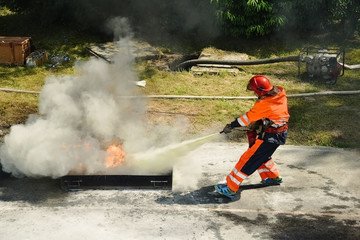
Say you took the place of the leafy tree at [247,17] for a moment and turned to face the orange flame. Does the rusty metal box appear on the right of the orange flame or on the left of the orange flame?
right

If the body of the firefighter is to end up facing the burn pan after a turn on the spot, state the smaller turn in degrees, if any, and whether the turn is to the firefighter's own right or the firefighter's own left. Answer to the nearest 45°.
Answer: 0° — they already face it

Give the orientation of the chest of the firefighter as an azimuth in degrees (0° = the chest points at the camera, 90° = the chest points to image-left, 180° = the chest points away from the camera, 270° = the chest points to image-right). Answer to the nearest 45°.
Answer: approximately 90°

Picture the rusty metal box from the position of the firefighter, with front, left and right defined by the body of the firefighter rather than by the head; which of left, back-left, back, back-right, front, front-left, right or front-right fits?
front-right

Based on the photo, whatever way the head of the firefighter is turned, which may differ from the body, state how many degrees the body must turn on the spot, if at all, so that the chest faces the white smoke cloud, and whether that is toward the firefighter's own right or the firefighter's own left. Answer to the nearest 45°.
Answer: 0° — they already face it

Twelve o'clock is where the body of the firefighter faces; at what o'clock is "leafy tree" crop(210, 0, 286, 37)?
The leafy tree is roughly at 3 o'clock from the firefighter.

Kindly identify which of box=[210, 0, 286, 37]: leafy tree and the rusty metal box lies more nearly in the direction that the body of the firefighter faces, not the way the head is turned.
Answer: the rusty metal box
